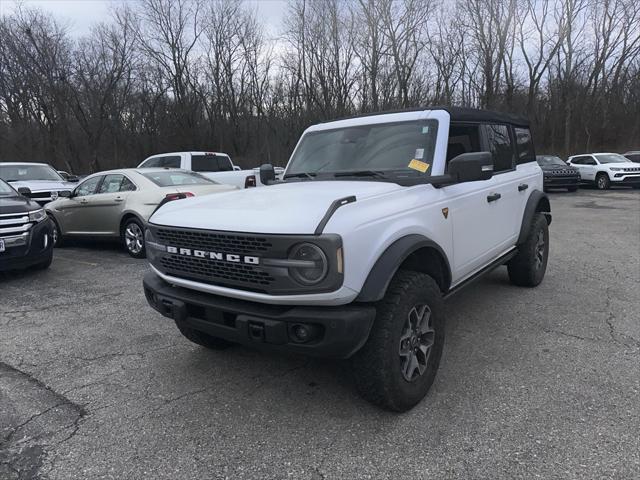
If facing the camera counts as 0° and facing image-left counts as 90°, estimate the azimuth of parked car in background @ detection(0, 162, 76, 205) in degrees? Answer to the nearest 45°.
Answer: approximately 315°

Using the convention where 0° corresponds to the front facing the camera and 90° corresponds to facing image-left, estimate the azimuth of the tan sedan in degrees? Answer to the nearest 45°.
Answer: approximately 135°

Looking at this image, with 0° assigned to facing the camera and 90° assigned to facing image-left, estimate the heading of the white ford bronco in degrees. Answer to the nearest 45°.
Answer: approximately 45°

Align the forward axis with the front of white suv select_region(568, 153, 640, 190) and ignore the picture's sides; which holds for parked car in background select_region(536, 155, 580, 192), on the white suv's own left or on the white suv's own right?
on the white suv's own right

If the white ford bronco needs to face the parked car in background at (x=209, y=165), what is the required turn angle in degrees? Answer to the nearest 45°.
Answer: approximately 135° to its right

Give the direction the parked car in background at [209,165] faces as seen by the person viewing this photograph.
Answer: facing away from the viewer and to the left of the viewer

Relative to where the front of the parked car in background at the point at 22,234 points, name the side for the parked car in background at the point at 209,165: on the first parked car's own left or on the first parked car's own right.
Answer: on the first parked car's own left

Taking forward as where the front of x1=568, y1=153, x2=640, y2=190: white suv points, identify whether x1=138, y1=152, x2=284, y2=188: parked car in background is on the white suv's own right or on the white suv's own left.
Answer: on the white suv's own right

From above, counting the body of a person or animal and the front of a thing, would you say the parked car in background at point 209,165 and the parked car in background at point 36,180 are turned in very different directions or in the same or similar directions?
very different directions
